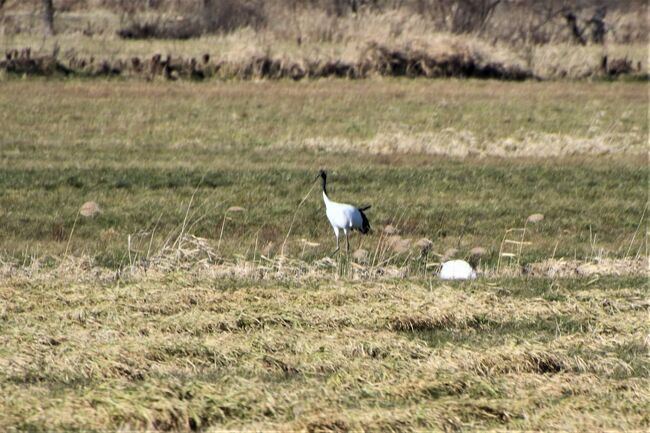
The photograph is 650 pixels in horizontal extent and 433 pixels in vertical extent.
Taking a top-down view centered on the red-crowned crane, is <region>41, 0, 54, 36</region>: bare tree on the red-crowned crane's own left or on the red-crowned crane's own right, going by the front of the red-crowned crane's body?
on the red-crowned crane's own right

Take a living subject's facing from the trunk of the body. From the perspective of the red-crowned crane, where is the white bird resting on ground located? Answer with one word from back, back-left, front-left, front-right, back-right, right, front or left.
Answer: back-left

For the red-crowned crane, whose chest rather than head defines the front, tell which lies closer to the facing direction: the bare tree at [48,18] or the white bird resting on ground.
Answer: the bare tree

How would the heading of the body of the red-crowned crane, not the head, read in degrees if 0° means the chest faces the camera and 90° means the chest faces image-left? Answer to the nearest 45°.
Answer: approximately 90°
